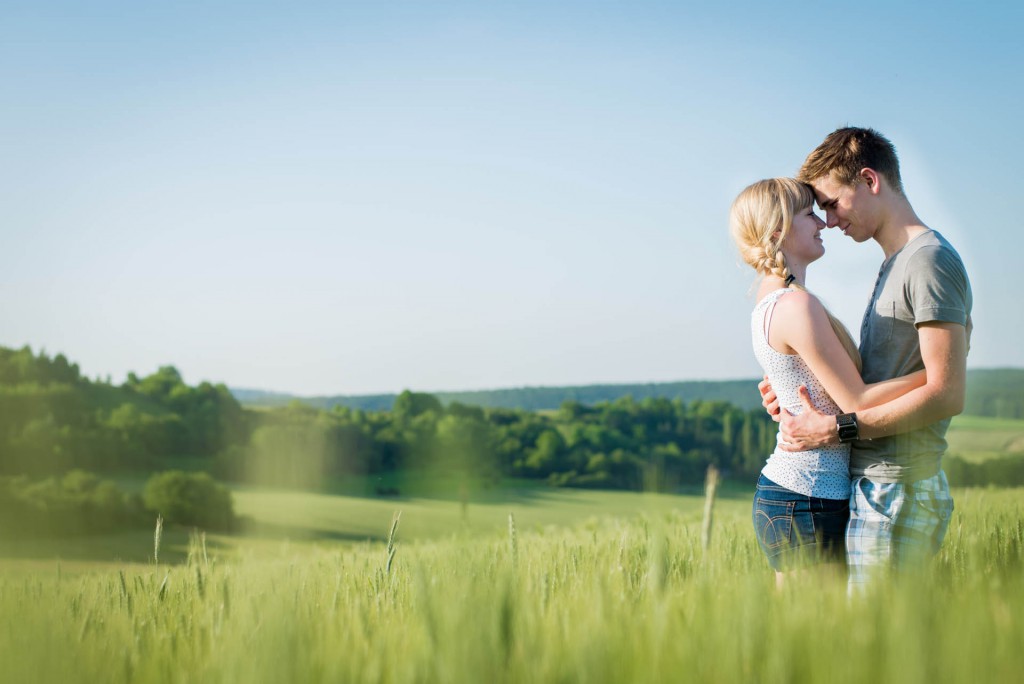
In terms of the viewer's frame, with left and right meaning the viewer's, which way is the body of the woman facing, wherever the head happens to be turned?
facing to the right of the viewer

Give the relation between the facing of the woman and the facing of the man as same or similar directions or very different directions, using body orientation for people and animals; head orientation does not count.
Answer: very different directions

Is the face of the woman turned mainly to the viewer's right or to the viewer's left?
to the viewer's right

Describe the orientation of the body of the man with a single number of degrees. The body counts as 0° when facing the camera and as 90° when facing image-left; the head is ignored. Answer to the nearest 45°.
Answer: approximately 90°
